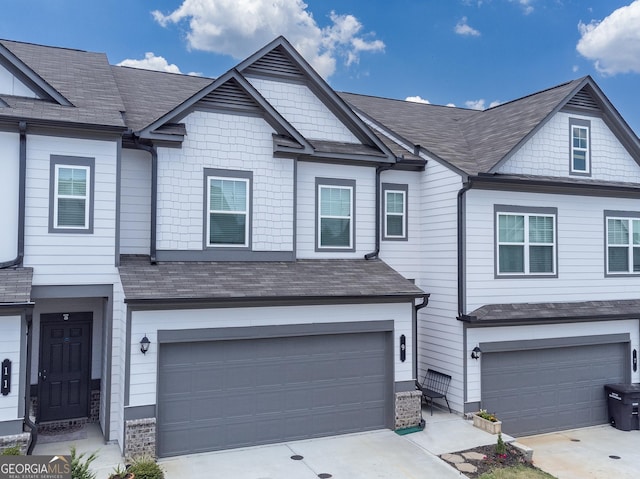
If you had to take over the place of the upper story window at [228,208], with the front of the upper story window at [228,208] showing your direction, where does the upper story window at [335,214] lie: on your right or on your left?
on your left

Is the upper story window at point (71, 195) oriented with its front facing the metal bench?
no

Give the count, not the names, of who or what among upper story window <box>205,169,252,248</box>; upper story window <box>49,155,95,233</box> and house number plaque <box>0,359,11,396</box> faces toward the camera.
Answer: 3

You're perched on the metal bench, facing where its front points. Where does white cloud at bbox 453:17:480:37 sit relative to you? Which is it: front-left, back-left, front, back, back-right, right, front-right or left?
back-right

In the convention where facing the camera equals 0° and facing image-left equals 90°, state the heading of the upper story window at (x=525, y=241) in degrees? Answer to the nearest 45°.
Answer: approximately 315°

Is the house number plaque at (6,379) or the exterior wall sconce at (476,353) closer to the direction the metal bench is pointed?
the house number plaque

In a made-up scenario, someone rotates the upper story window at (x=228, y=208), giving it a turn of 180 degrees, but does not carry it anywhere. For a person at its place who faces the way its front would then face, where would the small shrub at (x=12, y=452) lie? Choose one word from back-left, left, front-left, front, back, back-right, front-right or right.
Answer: back-left

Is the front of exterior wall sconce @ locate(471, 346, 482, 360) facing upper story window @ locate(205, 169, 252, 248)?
no

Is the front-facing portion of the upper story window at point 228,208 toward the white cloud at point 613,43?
no

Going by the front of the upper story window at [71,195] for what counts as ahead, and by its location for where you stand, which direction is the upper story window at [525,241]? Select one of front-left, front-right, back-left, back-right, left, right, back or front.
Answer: left

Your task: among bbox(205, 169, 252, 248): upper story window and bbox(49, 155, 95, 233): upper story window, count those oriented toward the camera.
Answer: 2

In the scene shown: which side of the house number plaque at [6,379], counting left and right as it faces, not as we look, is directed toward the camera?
front

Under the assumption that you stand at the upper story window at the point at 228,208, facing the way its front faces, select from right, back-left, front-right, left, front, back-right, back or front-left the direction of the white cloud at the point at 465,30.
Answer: back-left
